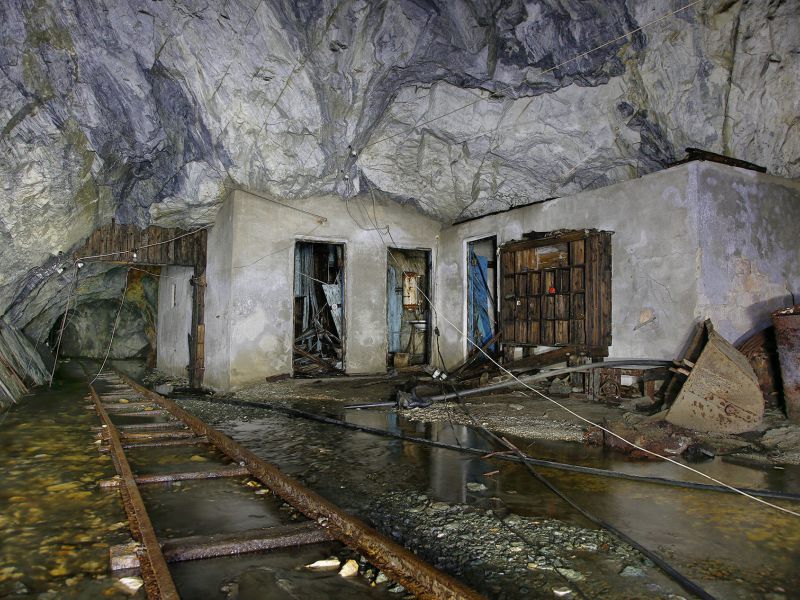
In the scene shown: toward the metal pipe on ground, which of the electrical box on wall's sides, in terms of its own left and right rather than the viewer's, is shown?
front

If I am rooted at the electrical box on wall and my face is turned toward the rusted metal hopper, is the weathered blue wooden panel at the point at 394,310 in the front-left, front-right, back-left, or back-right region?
back-right

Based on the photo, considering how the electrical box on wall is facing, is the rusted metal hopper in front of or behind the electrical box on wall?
in front

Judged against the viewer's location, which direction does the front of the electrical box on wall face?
facing the viewer

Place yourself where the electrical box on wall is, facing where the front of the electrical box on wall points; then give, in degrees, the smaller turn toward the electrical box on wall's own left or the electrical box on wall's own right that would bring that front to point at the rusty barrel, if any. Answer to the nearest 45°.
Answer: approximately 45° to the electrical box on wall's own left

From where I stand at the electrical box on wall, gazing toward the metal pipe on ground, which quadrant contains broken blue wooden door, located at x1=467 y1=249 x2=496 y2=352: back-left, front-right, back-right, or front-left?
front-left

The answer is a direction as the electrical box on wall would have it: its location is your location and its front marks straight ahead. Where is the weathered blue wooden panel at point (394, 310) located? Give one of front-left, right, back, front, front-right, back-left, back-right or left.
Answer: front-right
